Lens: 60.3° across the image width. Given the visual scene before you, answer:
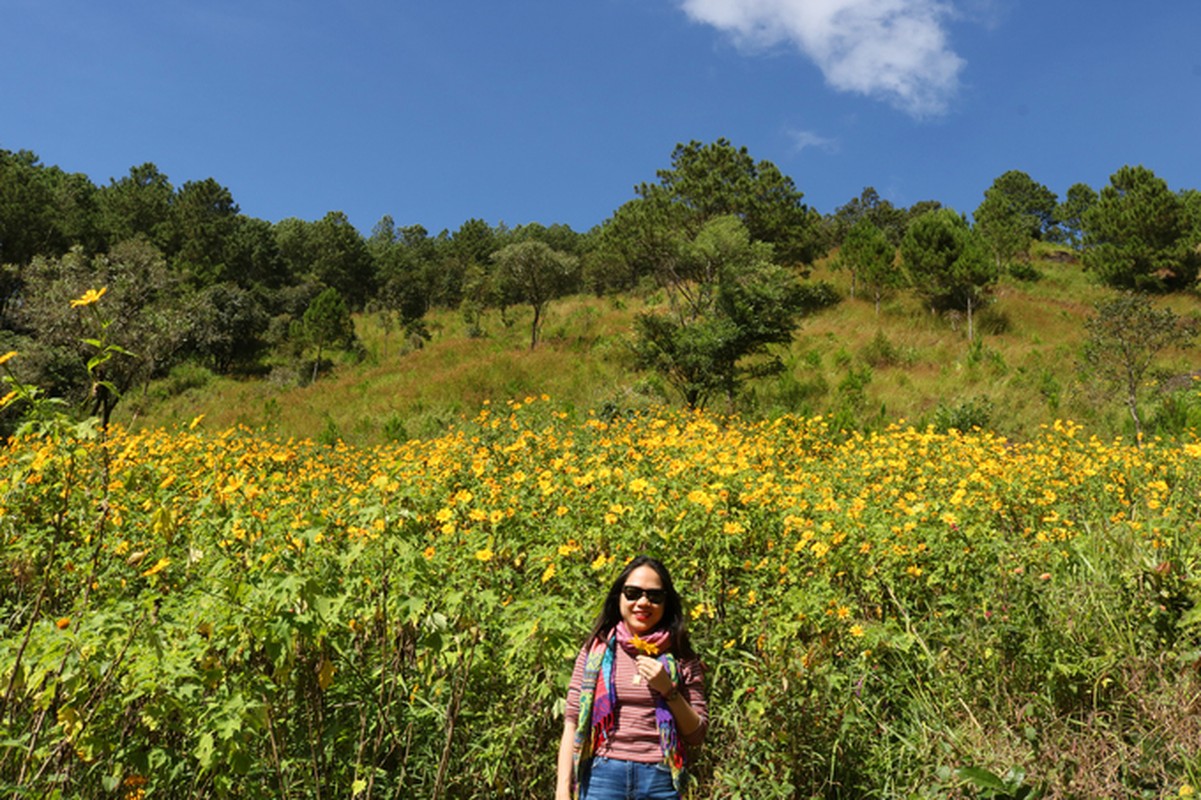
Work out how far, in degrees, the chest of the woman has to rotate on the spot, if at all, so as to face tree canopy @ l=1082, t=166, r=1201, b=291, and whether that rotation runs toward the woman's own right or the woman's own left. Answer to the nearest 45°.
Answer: approximately 135° to the woman's own left

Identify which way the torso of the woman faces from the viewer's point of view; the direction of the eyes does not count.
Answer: toward the camera
